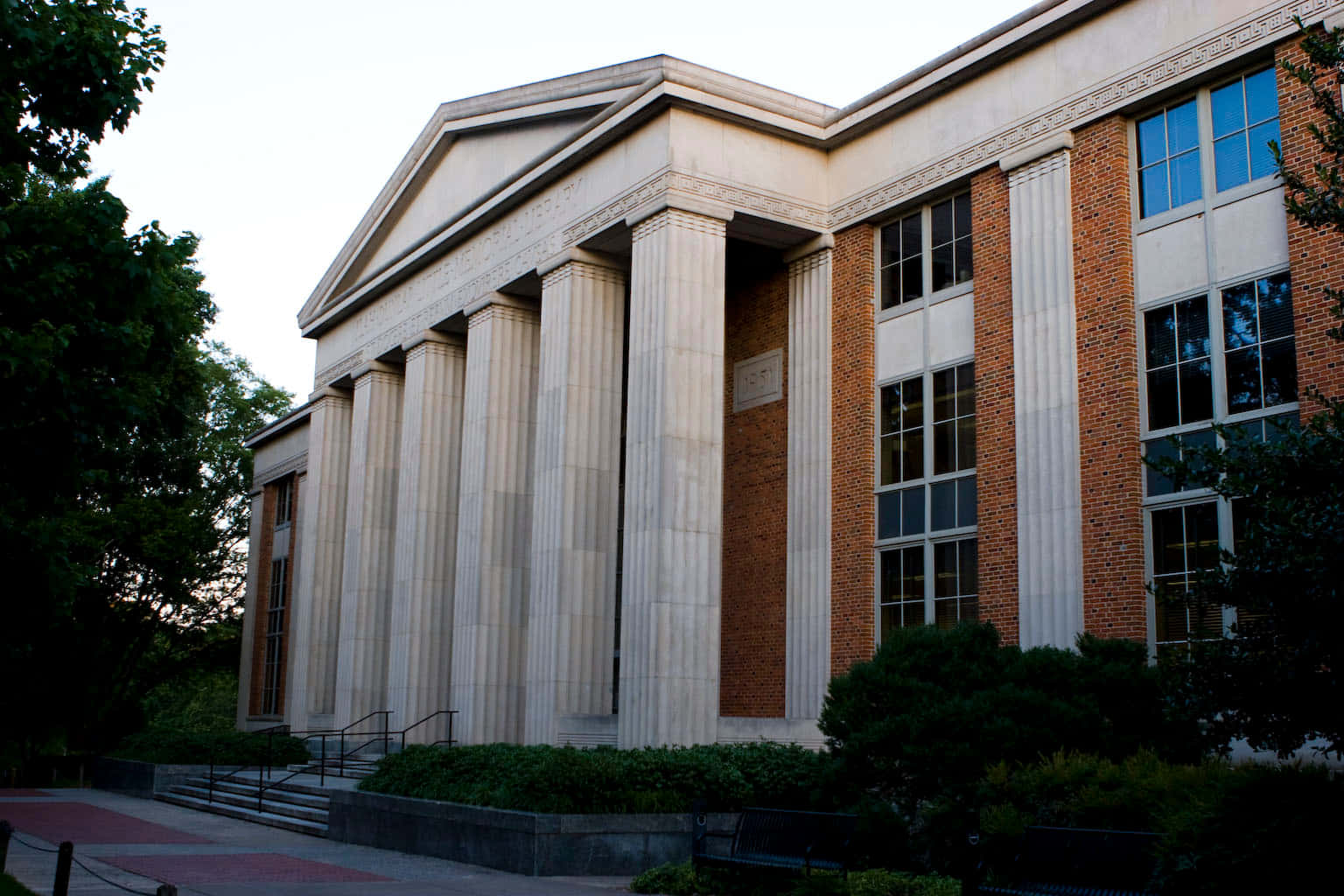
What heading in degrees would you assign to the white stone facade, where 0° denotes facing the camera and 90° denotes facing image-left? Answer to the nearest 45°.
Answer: approximately 45°

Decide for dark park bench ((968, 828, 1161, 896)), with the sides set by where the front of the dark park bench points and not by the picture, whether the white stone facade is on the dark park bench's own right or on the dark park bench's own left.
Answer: on the dark park bench's own right

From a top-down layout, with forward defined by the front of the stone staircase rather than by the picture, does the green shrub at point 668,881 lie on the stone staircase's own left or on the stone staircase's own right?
on the stone staircase's own left

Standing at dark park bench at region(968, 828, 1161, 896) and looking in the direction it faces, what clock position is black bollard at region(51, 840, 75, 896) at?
The black bollard is roughly at 1 o'clock from the dark park bench.

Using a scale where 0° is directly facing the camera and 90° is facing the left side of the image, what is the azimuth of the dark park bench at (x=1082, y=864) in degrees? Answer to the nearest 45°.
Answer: approximately 45°
